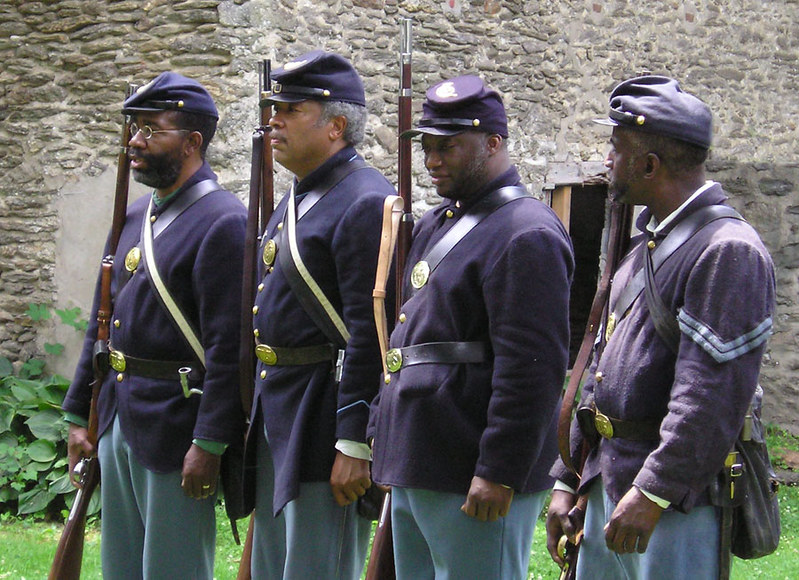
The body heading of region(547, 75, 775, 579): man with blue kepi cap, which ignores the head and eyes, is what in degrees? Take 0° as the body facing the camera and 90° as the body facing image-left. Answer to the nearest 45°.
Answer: approximately 45°

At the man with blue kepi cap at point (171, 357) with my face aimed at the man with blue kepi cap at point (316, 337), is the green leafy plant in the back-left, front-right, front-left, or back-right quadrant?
back-left

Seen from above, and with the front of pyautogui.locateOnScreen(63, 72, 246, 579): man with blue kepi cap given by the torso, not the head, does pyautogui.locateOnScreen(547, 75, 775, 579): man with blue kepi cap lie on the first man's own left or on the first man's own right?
on the first man's own left

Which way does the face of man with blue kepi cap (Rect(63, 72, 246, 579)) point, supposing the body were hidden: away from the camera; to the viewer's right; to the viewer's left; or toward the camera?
to the viewer's left

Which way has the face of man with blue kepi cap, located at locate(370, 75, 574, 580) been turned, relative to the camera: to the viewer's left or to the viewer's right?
to the viewer's left

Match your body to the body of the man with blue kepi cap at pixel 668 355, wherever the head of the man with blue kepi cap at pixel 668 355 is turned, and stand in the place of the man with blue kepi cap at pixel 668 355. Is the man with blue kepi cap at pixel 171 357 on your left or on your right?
on your right

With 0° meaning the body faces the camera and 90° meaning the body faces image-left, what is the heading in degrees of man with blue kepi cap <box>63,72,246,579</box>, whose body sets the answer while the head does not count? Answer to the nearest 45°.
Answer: approximately 45°
